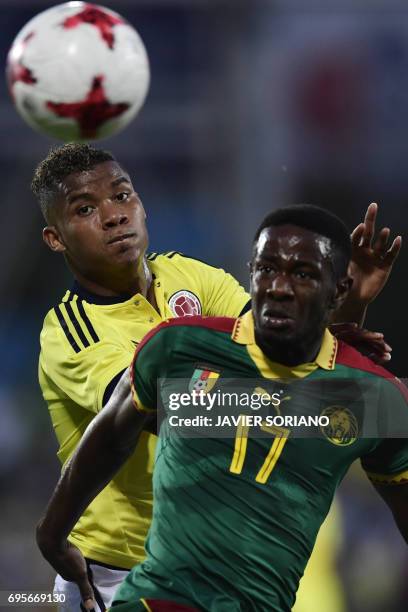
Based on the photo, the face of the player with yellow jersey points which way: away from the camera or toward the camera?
toward the camera

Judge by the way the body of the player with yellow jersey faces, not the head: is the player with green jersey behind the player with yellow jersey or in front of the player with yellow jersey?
in front

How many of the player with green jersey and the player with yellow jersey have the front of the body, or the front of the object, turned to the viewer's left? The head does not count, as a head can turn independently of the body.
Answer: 0

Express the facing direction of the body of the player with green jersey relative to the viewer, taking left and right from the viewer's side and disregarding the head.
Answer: facing the viewer

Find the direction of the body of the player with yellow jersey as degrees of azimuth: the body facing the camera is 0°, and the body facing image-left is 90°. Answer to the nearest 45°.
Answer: approximately 315°
